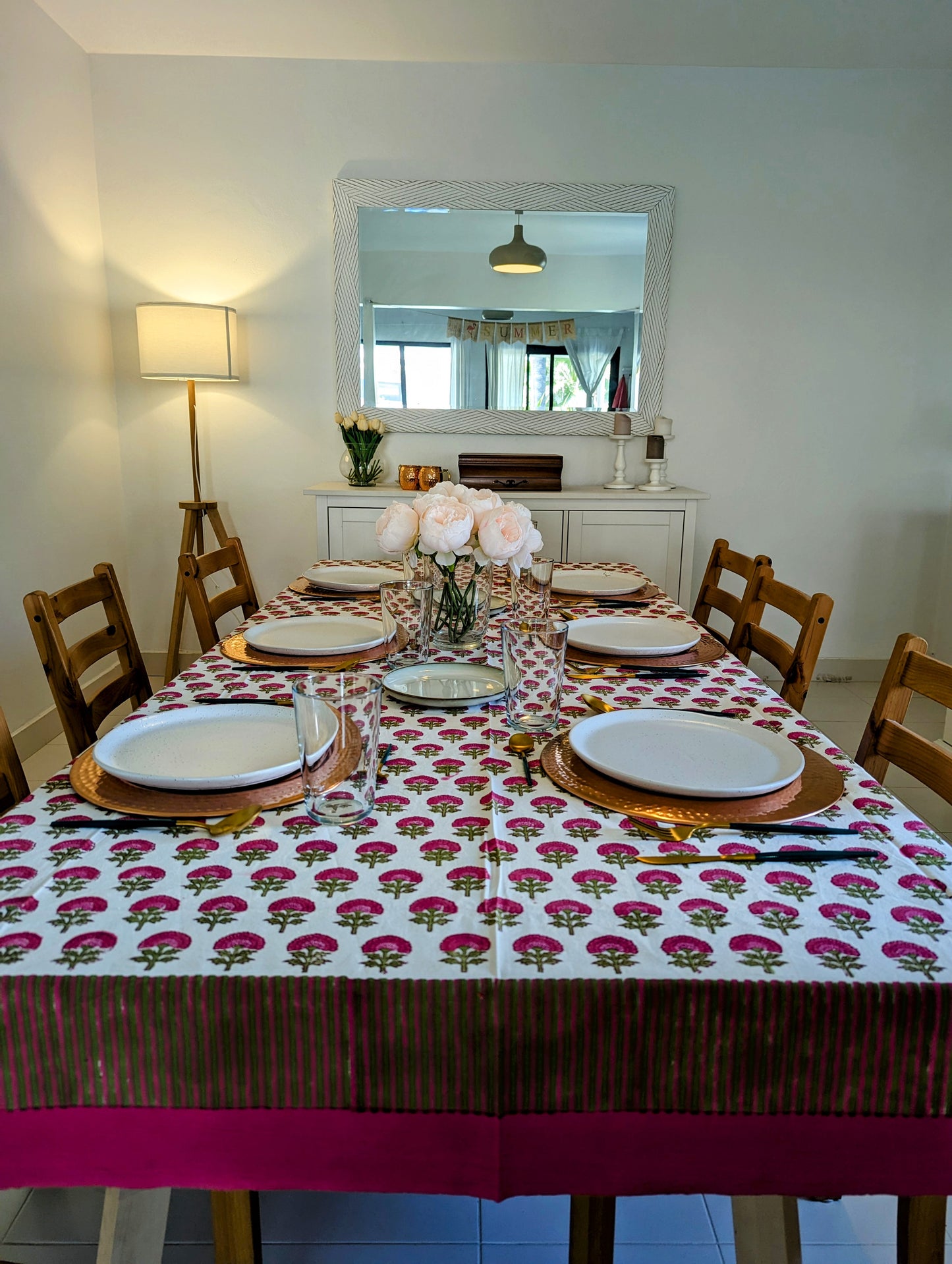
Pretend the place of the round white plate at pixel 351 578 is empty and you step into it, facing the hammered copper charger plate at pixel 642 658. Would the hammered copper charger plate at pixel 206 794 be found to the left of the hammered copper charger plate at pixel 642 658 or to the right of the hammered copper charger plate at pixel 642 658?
right

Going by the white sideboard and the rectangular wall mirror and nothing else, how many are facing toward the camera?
2

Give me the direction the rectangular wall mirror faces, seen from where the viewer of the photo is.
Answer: facing the viewer

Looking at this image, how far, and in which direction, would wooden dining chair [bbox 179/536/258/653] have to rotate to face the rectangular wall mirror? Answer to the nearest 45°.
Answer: approximately 90° to its left

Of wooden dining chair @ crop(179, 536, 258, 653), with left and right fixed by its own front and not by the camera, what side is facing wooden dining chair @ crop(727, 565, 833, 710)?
front

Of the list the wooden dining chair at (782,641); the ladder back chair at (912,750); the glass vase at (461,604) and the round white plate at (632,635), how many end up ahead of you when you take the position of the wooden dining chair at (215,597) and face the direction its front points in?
4

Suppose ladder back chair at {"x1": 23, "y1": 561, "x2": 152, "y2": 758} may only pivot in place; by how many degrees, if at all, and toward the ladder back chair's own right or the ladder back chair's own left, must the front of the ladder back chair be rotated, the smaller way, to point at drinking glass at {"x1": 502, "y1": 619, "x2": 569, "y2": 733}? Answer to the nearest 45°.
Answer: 0° — it already faces it

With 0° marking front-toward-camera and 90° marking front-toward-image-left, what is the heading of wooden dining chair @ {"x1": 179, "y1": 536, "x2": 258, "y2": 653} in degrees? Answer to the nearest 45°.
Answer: approximately 315°

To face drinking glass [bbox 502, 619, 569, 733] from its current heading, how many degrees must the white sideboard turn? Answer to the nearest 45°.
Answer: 0° — it already faces it

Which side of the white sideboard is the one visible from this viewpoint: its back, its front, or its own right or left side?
front

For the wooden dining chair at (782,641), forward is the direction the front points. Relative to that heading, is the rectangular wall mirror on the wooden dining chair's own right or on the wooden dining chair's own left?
on the wooden dining chair's own right

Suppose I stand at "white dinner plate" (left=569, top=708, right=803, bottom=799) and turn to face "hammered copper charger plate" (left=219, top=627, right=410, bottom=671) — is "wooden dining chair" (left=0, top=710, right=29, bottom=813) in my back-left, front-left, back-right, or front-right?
front-left

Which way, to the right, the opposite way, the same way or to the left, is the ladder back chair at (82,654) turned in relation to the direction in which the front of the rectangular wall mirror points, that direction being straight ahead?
to the left

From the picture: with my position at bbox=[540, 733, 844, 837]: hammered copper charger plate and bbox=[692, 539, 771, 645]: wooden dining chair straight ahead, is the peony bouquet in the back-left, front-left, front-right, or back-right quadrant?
front-left

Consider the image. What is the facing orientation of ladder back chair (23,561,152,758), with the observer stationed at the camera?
facing the viewer and to the right of the viewer

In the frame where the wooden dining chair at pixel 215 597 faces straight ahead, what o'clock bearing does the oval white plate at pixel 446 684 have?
The oval white plate is roughly at 1 o'clock from the wooden dining chair.

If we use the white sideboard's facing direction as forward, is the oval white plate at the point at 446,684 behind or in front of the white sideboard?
in front

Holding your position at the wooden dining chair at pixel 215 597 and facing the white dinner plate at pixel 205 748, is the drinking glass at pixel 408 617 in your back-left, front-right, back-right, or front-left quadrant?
front-left

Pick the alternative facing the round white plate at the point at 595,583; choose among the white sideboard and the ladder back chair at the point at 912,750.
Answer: the white sideboard

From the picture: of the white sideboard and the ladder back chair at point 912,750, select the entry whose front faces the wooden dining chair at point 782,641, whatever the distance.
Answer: the white sideboard
